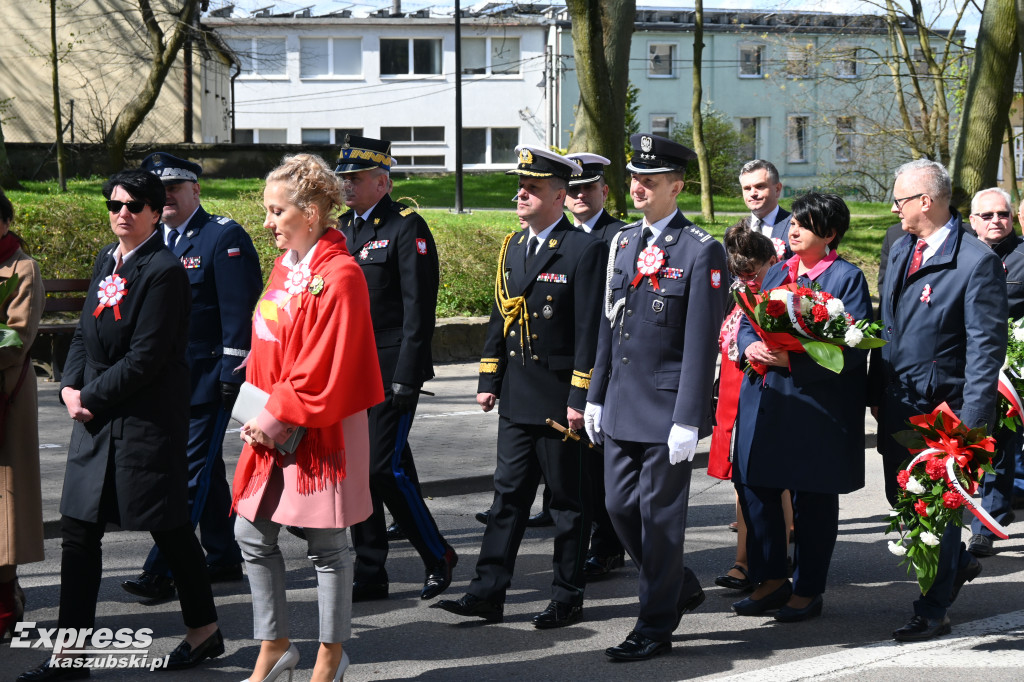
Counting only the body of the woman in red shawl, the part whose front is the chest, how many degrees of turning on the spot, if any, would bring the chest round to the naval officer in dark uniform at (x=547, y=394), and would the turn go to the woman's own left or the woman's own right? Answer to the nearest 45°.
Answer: approximately 180°

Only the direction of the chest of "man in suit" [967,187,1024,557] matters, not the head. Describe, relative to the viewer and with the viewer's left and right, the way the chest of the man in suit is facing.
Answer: facing the viewer and to the left of the viewer

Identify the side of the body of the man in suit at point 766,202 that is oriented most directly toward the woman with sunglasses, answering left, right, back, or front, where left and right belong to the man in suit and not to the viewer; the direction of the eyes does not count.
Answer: front

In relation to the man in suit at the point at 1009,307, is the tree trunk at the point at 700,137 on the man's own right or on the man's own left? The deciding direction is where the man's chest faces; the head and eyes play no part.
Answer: on the man's own right

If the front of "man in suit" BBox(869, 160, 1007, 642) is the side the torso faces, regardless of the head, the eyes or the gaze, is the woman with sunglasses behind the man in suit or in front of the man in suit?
in front

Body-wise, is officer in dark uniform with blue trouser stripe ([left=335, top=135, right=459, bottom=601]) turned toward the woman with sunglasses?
yes

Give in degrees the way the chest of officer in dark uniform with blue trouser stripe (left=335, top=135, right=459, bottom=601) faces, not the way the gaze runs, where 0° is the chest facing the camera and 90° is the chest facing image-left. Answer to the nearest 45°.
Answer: approximately 45°

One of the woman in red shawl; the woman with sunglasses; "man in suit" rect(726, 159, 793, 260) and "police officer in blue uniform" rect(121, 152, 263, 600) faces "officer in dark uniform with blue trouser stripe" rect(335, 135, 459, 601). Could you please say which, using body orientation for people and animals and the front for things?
the man in suit

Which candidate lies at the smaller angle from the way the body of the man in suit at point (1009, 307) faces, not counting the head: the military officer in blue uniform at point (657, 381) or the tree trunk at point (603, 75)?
the military officer in blue uniform

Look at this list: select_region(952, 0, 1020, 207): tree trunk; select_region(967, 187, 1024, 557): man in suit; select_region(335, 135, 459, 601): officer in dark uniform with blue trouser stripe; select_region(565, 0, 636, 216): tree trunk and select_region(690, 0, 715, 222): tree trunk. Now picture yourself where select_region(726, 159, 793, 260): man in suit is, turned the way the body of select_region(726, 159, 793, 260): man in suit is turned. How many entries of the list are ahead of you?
1

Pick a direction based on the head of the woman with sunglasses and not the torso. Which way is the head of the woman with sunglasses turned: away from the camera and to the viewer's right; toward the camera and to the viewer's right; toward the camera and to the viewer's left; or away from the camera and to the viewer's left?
toward the camera and to the viewer's left

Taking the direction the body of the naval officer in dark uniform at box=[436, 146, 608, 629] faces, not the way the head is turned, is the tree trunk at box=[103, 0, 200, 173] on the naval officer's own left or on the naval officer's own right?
on the naval officer's own right

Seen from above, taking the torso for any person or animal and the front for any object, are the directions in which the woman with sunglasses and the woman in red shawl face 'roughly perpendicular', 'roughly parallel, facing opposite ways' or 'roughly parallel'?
roughly parallel
